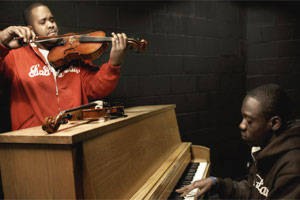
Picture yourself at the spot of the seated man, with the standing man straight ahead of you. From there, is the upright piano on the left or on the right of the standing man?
left

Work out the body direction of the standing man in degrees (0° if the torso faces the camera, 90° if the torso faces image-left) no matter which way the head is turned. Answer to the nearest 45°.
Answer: approximately 315°

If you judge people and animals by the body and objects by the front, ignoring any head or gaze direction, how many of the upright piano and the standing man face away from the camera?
0

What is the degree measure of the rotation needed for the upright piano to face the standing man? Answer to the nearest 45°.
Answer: approximately 135° to its left

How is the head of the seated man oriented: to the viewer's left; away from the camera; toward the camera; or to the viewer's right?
to the viewer's left

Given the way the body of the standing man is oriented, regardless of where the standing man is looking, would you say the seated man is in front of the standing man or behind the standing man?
in front

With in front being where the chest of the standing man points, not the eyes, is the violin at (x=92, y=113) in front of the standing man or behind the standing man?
in front
